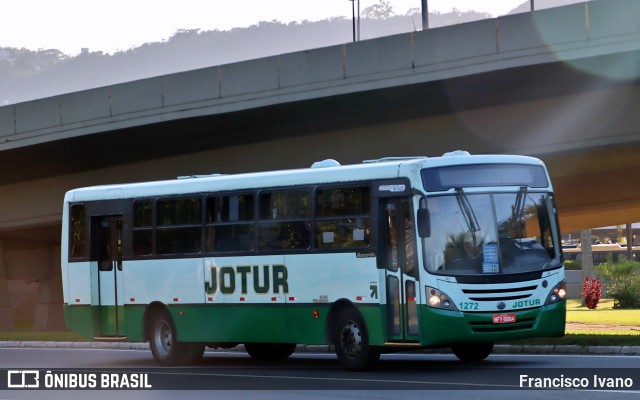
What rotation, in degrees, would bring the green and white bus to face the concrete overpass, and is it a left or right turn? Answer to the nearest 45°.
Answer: approximately 135° to its left

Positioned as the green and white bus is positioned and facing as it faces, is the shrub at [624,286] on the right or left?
on its left

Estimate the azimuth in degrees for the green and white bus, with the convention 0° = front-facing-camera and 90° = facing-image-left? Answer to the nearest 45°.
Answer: approximately 315°
